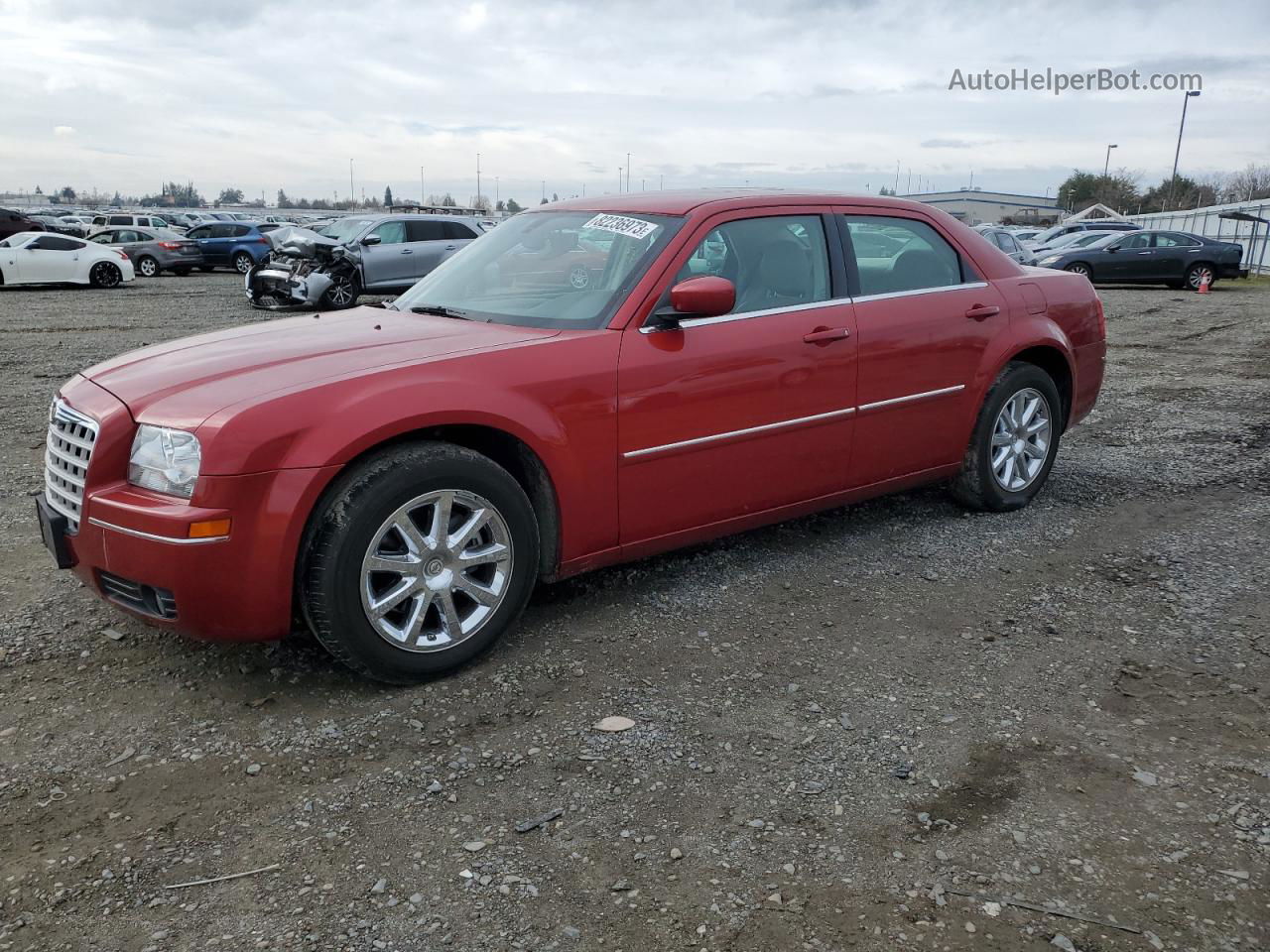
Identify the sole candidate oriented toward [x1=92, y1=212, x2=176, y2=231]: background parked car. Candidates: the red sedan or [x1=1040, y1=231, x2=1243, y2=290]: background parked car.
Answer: [x1=1040, y1=231, x2=1243, y2=290]: background parked car

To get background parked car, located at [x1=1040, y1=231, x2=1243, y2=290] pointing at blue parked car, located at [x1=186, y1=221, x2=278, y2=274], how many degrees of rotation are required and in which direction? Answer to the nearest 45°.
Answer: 0° — it already faces it

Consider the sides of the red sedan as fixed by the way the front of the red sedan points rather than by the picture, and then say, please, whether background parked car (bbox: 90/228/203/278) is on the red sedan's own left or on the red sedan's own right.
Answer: on the red sedan's own right

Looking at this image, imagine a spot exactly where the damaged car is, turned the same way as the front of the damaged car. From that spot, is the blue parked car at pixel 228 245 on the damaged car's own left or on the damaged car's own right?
on the damaged car's own right

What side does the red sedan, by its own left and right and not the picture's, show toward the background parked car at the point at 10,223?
right

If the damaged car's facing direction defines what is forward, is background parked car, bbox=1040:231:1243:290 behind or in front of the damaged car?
behind

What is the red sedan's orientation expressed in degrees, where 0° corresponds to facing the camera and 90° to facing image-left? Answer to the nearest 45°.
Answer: approximately 45°

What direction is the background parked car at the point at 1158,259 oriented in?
to the viewer's left

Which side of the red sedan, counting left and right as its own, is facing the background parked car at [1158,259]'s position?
back
